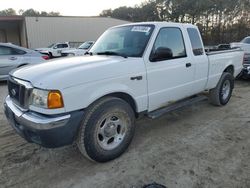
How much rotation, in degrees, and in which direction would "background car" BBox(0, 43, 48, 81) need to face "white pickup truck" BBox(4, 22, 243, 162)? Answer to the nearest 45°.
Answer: approximately 90° to its left

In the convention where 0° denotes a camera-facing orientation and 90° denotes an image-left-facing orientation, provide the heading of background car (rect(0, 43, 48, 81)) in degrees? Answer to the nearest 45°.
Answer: approximately 90°

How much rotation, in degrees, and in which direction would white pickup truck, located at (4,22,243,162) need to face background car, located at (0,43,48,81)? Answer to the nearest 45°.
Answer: approximately 90° to its right

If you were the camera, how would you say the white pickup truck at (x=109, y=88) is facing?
facing the viewer and to the left of the viewer

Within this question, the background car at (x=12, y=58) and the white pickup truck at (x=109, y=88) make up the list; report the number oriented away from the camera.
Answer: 0

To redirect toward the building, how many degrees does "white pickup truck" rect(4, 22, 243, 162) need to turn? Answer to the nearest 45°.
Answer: approximately 135° to its right

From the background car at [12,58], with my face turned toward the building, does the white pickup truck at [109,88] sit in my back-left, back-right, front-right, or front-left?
back-right
